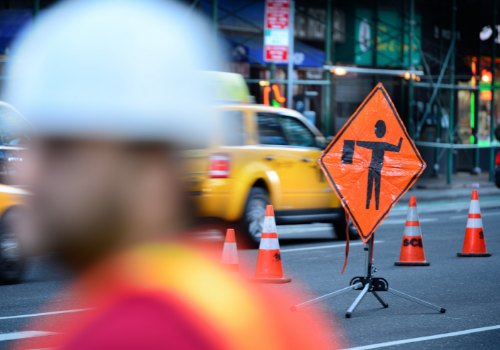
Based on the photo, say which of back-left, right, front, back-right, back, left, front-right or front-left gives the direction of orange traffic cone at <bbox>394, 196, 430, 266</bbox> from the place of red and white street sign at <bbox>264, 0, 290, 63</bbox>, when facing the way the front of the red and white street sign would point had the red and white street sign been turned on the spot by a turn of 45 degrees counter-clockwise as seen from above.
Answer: front-right

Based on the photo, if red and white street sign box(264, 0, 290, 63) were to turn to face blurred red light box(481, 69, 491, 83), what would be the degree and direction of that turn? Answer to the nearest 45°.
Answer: approximately 135° to its left

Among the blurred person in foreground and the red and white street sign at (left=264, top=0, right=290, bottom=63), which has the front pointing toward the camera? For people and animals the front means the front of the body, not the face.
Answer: the red and white street sign

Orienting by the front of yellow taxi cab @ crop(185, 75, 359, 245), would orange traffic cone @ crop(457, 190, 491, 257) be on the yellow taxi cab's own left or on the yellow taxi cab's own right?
on the yellow taxi cab's own right

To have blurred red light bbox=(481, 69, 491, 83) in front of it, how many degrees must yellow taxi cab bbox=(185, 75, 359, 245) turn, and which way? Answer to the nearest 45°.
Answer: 0° — it already faces it

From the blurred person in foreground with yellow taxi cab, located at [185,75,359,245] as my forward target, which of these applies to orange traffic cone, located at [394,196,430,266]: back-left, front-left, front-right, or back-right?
front-right

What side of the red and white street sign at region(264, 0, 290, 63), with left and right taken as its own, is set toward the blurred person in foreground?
front

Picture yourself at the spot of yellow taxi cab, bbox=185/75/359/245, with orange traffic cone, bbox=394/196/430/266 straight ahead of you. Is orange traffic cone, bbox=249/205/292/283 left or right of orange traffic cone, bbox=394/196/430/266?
right

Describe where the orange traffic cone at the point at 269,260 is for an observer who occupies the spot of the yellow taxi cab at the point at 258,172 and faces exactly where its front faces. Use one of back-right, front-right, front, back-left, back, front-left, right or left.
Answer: back-right

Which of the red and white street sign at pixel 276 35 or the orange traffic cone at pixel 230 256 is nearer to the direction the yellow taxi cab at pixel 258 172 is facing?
the red and white street sign

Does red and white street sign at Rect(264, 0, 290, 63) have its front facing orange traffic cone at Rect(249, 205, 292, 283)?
yes

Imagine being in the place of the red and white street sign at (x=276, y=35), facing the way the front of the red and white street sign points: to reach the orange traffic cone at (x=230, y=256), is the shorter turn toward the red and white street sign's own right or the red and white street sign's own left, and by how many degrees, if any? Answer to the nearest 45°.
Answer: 0° — it already faces it

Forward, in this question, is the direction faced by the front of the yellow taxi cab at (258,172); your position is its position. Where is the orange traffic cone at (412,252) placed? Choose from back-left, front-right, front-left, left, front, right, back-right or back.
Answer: right

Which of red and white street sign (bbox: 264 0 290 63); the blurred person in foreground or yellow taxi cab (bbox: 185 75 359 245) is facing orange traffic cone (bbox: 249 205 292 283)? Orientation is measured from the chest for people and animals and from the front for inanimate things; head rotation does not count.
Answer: the red and white street sign

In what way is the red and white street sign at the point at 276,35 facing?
toward the camera

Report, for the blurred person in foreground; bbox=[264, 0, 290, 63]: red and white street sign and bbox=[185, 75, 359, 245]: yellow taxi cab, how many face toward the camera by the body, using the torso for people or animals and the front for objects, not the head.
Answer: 1

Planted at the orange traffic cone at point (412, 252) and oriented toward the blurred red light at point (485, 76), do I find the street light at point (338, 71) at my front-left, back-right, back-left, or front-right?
front-left
